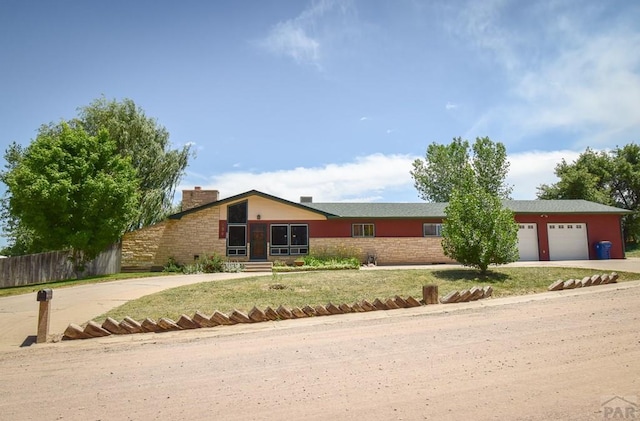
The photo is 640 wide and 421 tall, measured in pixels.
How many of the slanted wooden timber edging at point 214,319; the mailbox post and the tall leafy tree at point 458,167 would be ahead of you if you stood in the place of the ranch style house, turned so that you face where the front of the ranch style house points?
2

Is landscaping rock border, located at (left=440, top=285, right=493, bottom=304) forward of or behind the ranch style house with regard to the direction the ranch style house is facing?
forward

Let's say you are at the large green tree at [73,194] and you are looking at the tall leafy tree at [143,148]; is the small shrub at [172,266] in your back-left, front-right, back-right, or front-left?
front-right

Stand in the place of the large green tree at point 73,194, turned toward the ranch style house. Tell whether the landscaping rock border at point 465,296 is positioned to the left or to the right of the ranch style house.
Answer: right

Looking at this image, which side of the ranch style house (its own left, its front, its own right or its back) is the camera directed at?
front

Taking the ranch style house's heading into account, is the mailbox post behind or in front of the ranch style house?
in front

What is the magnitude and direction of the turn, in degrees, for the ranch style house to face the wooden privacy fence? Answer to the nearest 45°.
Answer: approximately 45° to its right

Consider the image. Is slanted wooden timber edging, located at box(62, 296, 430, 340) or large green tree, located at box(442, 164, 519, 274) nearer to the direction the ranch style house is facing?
the slanted wooden timber edging

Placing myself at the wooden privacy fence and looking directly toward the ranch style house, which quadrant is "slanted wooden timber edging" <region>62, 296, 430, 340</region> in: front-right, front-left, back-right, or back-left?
front-right

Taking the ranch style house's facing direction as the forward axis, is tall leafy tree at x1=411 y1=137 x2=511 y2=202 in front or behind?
behind

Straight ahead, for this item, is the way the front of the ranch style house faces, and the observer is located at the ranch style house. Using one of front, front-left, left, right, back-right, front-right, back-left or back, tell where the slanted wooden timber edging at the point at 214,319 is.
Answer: front
